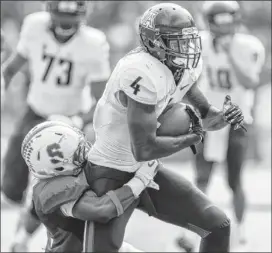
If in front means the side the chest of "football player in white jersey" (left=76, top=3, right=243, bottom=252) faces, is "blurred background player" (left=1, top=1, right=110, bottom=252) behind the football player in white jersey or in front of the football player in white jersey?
behind

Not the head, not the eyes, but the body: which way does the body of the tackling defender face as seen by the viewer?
to the viewer's right

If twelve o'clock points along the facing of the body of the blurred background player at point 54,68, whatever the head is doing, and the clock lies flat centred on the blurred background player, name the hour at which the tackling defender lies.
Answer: The tackling defender is roughly at 12 o'clock from the blurred background player.

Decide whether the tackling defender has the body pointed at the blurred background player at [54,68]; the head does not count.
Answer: no

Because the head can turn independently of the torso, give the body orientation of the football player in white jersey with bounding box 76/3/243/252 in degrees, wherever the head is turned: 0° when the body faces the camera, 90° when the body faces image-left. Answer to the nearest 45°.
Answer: approximately 315°

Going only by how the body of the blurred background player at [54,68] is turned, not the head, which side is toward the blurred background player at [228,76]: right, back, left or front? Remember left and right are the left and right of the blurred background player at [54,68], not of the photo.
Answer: left

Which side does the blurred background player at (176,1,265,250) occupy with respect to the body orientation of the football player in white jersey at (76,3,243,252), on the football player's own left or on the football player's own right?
on the football player's own left

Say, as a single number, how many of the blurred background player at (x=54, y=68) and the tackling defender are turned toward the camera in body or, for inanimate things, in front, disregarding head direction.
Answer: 1

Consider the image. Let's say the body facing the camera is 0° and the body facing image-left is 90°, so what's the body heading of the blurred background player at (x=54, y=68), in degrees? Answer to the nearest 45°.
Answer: approximately 0°

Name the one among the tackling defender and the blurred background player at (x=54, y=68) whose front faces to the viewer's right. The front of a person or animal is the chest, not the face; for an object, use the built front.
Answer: the tackling defender

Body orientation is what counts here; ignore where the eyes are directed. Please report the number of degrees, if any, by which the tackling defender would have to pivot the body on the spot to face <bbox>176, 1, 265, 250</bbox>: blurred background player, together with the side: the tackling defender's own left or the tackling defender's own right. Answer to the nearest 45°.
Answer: approximately 45° to the tackling defender's own left

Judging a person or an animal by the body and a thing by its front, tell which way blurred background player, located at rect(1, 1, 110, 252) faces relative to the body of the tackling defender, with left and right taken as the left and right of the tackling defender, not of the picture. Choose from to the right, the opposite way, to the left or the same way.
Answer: to the right
